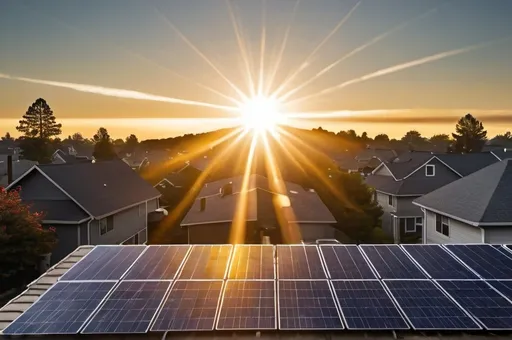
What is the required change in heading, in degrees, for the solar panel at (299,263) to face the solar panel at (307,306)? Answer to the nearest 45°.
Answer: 0° — it already faces it

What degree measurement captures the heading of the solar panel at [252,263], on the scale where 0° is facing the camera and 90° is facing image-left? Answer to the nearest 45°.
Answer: approximately 0°

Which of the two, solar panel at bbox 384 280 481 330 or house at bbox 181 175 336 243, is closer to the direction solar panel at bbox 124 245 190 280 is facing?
the solar panel

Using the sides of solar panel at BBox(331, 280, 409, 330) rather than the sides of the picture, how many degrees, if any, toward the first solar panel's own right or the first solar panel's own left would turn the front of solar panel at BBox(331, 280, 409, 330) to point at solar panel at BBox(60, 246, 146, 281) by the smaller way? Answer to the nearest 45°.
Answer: approximately 90° to the first solar panel's own right

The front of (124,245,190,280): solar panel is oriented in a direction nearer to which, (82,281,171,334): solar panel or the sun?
the solar panel

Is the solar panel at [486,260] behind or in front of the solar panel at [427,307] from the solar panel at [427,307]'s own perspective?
behind

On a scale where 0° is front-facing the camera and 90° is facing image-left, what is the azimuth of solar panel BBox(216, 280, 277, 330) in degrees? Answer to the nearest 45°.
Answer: approximately 0°

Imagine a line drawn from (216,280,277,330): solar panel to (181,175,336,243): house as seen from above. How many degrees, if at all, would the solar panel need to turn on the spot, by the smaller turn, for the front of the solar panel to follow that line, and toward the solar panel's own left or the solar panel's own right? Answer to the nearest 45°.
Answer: approximately 180°

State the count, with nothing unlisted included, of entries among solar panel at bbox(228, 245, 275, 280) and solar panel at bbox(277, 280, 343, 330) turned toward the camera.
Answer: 2

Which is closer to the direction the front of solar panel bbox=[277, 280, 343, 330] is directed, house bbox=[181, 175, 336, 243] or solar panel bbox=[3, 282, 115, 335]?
the solar panel
